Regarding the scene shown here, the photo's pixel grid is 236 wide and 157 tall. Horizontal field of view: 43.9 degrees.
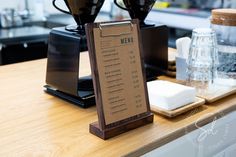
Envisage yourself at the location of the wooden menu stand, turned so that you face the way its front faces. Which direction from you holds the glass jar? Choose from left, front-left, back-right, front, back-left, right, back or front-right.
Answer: left

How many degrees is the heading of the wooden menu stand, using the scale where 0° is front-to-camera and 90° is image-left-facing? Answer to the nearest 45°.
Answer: approximately 315°
